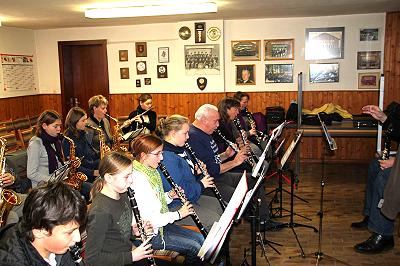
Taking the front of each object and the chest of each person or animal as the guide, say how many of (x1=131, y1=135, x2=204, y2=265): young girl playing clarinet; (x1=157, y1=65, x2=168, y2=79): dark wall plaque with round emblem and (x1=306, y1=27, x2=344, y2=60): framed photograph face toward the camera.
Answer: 2

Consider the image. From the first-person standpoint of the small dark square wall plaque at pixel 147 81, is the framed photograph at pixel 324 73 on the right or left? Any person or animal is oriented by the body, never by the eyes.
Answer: on its left

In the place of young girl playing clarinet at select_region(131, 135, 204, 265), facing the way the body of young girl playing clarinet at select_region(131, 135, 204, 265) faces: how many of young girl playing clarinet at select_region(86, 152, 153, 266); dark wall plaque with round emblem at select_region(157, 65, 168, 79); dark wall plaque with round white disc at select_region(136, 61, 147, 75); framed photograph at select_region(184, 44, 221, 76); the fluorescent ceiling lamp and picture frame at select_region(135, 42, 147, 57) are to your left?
5

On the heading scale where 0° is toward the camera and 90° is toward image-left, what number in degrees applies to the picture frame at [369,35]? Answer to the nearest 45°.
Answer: approximately 0°

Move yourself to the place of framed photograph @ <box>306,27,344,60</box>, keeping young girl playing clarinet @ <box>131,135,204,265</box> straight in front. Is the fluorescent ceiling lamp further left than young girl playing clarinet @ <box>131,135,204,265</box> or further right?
right

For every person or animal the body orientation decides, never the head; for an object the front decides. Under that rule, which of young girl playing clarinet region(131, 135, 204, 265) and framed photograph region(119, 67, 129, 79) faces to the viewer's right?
the young girl playing clarinet

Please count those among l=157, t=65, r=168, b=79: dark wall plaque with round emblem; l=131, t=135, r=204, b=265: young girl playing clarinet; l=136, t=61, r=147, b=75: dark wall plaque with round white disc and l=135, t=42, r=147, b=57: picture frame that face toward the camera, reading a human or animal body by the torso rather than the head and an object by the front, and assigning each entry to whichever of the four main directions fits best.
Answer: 3

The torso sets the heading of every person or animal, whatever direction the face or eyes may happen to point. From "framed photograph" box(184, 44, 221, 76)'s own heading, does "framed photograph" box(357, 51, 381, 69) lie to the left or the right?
on its left

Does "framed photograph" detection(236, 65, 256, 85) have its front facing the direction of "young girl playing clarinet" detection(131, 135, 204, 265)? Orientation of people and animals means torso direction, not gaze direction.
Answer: yes

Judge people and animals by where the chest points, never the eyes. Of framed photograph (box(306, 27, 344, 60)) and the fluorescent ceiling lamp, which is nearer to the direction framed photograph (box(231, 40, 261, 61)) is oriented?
the fluorescent ceiling lamp

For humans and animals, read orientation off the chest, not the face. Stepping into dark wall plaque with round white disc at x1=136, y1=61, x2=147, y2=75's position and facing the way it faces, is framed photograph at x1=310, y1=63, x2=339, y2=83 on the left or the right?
on its left

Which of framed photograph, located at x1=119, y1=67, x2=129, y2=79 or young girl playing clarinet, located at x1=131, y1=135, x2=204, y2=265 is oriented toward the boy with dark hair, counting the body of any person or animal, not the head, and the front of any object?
the framed photograph
